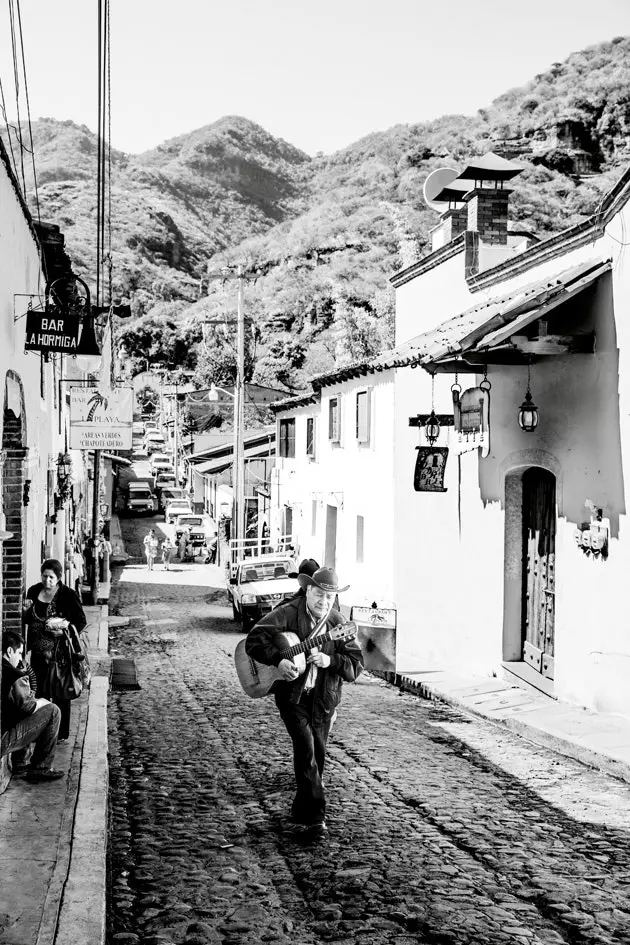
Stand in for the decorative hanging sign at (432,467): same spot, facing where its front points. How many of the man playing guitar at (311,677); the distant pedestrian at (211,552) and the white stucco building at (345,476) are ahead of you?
1

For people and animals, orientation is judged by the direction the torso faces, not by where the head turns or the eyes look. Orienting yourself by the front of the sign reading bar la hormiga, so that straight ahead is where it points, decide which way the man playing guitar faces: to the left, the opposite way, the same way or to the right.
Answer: the same way

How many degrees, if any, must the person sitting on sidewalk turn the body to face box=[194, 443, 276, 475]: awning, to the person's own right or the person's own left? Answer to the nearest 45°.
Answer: approximately 90° to the person's own left

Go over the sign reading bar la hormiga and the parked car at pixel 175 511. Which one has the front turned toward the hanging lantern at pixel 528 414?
the parked car

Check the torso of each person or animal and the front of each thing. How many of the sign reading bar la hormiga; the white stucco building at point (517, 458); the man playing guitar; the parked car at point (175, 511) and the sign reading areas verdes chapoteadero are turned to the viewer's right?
0

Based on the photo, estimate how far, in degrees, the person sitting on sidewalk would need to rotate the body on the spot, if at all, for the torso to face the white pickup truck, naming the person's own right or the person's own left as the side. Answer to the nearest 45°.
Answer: approximately 90° to the person's own left

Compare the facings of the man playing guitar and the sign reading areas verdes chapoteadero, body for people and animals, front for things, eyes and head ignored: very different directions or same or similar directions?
same or similar directions

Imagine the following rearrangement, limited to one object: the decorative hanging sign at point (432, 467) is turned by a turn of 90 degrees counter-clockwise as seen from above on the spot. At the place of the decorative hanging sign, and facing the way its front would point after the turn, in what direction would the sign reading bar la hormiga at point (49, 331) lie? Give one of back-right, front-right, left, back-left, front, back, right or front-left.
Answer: back-right

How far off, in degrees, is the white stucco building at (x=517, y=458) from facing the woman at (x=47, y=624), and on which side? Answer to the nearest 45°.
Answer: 0° — it already faces them

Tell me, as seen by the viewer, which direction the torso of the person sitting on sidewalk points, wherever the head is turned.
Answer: to the viewer's right

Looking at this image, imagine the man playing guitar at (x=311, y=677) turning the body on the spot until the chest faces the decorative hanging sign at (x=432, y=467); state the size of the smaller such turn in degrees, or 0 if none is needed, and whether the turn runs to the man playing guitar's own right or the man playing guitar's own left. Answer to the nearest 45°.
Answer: approximately 180°

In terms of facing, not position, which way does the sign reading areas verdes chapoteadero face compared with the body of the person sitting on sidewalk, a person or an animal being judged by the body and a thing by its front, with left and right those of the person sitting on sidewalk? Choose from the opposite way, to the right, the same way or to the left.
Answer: to the right

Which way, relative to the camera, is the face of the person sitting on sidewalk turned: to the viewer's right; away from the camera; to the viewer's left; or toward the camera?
to the viewer's right

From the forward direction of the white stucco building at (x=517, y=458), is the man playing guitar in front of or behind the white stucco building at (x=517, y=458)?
in front

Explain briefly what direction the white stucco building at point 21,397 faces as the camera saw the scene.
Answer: facing to the right of the viewer

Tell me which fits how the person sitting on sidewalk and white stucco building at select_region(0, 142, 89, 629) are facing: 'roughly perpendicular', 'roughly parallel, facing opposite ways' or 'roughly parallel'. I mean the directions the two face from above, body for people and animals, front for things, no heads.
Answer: roughly parallel

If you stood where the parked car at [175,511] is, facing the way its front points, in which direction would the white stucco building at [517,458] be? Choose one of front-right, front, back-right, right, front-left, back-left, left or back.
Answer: front

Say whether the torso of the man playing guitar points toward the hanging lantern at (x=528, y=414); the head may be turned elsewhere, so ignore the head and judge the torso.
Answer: no

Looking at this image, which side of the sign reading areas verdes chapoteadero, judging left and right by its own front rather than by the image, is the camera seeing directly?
front
